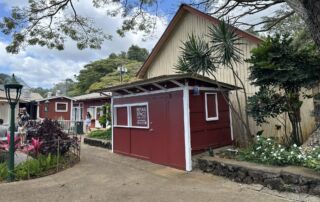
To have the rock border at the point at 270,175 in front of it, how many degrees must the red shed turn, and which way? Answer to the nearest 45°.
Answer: approximately 90° to its left

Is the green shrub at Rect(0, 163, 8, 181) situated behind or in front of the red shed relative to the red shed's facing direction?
in front

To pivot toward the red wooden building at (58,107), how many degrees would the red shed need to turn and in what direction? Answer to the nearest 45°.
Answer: approximately 90° to its right

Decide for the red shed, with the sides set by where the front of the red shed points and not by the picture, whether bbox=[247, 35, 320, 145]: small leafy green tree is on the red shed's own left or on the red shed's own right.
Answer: on the red shed's own left

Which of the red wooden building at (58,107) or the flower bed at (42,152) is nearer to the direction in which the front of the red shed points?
the flower bed

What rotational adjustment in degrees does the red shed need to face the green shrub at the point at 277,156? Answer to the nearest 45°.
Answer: approximately 90° to its left

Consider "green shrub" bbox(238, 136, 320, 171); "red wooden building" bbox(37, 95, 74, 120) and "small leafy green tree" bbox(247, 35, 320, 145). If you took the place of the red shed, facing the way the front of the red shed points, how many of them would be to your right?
1

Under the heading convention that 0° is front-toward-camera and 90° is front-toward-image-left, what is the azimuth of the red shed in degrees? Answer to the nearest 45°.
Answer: approximately 45°

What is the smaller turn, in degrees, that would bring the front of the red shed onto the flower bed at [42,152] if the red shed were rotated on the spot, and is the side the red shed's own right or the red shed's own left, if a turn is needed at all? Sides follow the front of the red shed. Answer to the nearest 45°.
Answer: approximately 45° to the red shed's own right

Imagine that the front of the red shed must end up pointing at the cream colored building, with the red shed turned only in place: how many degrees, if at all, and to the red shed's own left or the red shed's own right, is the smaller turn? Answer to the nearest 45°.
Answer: approximately 135° to the red shed's own right
